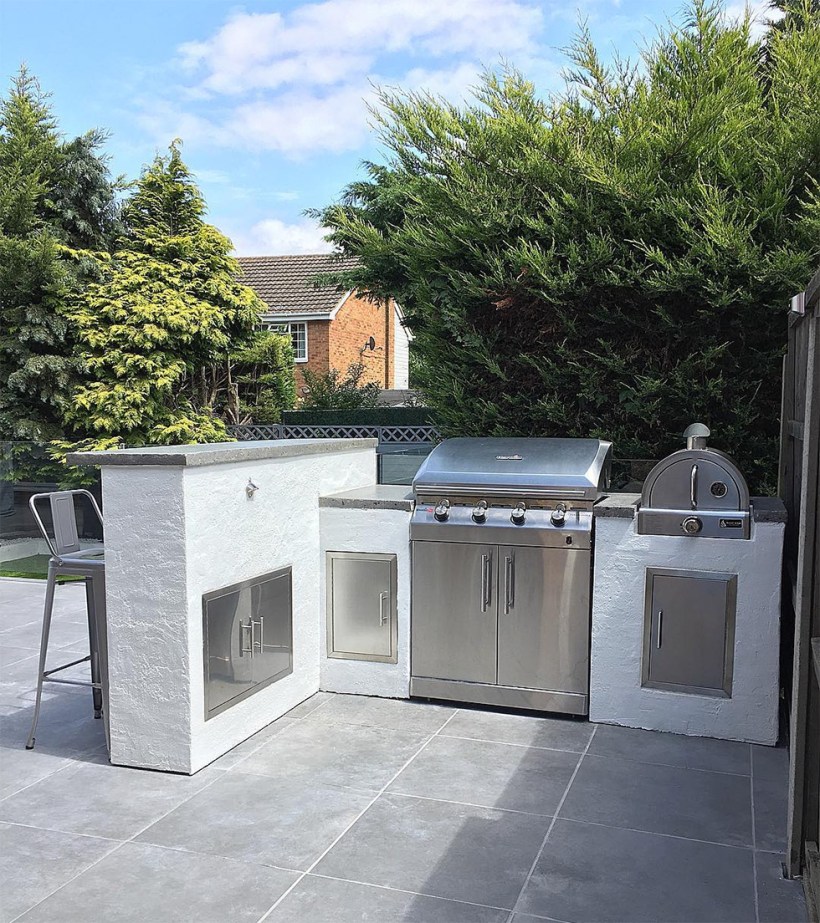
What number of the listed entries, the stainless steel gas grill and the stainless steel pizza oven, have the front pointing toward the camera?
2

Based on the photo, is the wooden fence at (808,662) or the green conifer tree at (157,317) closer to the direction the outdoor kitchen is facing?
the wooden fence

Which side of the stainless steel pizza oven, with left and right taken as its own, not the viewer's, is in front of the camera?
front

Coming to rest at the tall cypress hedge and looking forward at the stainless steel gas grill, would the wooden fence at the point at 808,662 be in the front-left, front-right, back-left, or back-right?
front-left

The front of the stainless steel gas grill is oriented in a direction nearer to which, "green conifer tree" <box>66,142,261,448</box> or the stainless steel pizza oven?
the stainless steel pizza oven

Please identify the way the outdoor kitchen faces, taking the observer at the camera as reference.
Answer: facing the viewer

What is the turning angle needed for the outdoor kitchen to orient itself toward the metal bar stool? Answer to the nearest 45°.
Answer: approximately 90° to its right

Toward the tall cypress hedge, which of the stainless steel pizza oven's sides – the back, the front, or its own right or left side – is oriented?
back

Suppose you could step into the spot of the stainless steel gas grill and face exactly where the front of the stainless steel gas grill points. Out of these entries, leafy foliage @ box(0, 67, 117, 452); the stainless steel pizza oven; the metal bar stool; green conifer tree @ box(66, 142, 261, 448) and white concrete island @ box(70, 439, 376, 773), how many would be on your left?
1

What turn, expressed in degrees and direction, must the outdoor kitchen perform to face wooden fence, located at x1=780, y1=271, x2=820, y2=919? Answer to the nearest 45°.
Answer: approximately 45° to its left

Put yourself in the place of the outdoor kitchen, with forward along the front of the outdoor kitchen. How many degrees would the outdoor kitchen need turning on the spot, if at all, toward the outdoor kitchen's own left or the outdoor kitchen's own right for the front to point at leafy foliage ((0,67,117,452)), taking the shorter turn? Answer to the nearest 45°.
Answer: approximately 135° to the outdoor kitchen's own right

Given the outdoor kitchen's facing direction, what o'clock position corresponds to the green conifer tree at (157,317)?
The green conifer tree is roughly at 5 o'clock from the outdoor kitchen.

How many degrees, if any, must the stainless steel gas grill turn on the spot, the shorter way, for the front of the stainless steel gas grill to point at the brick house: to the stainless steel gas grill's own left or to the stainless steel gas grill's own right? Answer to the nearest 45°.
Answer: approximately 180°
